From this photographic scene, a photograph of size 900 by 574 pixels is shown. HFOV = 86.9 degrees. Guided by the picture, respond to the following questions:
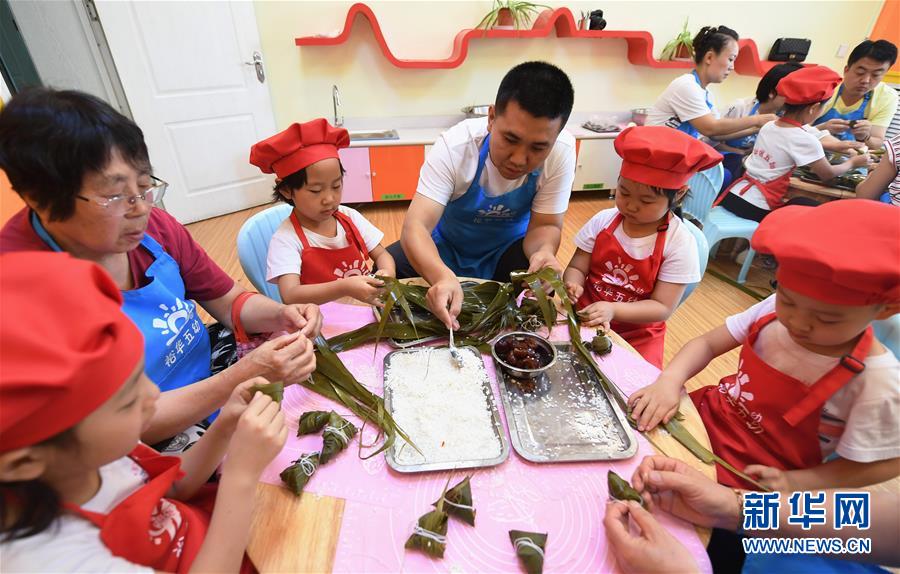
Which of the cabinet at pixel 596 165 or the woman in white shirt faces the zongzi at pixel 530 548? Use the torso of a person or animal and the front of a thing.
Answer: the cabinet

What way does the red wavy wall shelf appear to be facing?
toward the camera

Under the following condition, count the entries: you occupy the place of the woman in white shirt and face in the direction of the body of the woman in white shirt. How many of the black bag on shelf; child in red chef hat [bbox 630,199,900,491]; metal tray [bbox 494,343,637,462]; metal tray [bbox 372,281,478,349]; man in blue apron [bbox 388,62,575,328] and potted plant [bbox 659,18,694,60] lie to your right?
4

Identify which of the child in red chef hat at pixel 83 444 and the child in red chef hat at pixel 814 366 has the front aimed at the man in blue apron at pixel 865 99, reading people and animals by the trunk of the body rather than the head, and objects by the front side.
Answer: the child in red chef hat at pixel 83 444

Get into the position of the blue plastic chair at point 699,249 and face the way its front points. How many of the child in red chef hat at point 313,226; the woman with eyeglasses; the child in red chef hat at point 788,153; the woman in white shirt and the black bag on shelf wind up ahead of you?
2

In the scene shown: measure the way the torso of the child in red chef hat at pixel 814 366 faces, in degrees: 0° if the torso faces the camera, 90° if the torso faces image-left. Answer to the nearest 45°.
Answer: approximately 45°

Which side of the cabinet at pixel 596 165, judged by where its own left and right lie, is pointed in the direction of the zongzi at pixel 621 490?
front

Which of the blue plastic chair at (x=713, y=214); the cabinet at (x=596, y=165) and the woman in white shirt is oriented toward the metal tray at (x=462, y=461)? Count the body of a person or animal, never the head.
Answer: the cabinet

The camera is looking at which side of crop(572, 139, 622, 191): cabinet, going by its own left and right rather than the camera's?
front

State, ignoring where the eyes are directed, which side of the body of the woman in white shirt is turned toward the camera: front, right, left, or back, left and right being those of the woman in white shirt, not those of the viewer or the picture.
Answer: right

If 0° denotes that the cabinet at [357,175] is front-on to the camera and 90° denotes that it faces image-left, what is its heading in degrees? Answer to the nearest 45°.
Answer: approximately 0°

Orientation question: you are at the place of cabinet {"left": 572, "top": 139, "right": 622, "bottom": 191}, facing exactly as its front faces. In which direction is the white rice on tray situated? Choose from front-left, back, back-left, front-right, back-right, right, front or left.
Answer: front

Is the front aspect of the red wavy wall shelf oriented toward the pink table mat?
yes

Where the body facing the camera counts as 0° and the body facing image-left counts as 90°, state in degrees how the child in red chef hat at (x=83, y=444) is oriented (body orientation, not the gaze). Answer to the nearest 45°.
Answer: approximately 270°

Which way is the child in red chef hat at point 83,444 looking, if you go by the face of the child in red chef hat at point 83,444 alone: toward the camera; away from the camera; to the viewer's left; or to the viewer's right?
to the viewer's right

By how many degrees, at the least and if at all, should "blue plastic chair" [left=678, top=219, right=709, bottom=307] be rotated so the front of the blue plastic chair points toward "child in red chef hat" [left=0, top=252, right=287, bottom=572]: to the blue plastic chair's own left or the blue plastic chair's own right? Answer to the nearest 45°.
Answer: approximately 45° to the blue plastic chair's own left

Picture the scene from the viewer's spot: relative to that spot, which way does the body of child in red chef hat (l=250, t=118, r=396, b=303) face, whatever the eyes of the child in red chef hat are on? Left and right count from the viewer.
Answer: facing the viewer and to the right of the viewer
